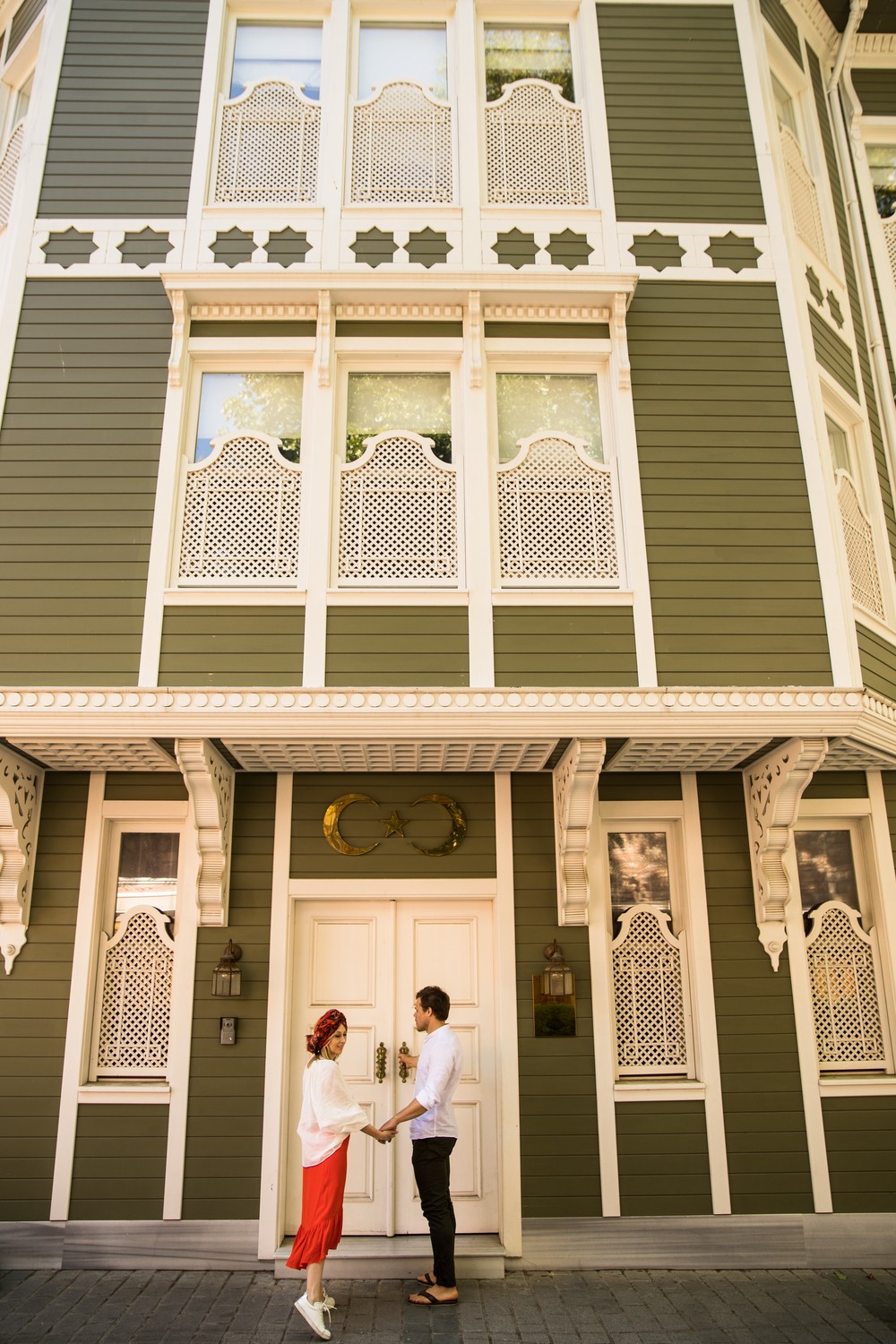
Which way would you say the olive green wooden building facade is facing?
toward the camera

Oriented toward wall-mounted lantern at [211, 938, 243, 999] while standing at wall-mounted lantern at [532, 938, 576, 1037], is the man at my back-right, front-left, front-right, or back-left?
front-left

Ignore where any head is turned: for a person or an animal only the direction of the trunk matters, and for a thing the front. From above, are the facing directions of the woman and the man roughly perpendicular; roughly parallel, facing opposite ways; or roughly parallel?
roughly parallel, facing opposite ways

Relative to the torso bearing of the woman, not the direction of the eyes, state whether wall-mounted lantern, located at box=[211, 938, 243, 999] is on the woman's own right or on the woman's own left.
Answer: on the woman's own left

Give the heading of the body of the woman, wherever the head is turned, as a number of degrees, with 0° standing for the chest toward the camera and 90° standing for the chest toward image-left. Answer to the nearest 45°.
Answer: approximately 270°

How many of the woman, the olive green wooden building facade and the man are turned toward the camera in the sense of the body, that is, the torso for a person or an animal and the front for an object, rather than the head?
1

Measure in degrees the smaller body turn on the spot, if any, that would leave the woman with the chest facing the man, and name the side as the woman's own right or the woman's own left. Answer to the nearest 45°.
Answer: approximately 45° to the woman's own left

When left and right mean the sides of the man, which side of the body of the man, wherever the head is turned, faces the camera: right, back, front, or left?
left

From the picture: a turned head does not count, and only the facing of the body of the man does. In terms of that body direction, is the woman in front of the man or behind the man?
in front

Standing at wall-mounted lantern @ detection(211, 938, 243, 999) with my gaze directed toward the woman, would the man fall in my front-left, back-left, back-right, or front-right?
front-left

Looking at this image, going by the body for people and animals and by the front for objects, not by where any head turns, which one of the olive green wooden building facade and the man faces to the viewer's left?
the man

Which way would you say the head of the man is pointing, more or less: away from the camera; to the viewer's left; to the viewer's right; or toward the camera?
to the viewer's left
